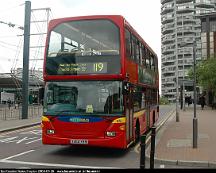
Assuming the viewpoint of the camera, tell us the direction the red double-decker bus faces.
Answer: facing the viewer
